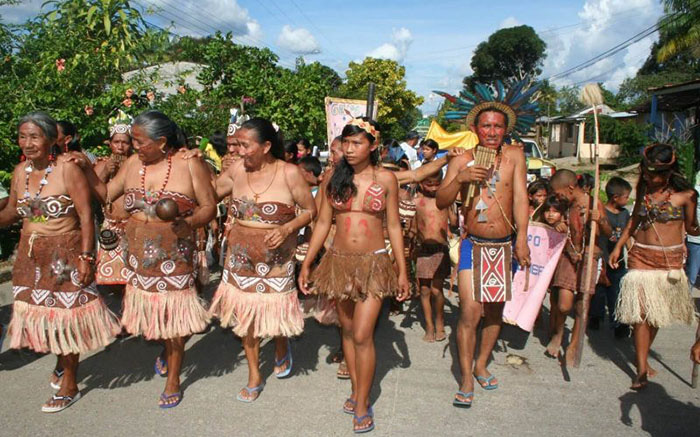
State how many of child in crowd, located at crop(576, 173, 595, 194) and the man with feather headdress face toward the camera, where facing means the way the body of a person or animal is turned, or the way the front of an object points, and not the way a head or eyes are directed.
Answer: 2

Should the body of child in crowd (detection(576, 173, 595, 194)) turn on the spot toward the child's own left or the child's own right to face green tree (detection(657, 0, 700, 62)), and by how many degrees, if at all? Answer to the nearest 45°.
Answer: approximately 180°

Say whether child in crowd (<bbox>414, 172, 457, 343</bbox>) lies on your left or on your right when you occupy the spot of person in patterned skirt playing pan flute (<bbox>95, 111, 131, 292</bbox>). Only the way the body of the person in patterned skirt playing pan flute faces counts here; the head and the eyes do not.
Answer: on your left

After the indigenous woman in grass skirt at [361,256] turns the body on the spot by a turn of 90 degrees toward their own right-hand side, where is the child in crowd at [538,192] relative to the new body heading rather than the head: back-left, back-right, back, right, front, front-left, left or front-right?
back-right

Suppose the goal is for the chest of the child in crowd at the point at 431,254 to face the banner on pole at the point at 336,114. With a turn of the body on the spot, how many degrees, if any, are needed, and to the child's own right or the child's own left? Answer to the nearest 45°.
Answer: approximately 135° to the child's own right

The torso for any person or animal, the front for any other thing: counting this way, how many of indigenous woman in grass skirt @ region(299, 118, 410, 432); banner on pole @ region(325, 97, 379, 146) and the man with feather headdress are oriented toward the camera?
3

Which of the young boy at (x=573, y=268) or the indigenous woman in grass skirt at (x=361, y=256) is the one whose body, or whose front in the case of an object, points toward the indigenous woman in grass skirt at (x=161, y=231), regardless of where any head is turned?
the young boy
